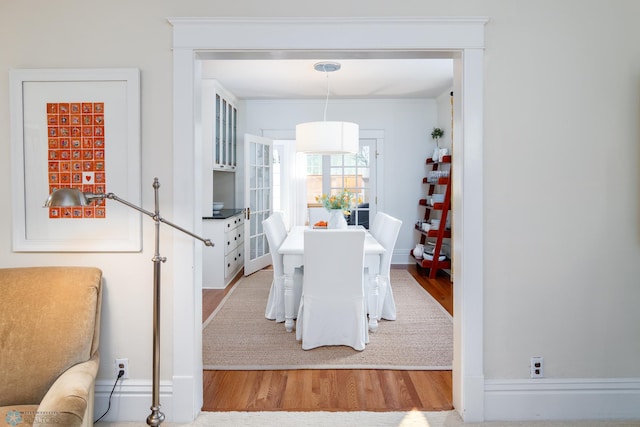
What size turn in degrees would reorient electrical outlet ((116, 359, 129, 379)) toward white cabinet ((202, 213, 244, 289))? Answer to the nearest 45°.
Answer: approximately 180°

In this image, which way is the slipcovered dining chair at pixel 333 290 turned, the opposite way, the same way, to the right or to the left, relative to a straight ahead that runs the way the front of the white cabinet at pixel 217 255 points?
to the left

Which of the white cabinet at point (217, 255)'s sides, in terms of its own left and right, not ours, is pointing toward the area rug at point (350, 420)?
right

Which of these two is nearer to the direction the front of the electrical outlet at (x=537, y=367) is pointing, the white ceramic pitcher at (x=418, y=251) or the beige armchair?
the beige armchair

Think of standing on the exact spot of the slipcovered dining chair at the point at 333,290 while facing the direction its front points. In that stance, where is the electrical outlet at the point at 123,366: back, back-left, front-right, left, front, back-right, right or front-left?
back-left

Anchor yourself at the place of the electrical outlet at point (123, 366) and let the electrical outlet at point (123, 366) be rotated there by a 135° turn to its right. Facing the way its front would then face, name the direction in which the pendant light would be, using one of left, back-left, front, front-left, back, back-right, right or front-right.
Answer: right

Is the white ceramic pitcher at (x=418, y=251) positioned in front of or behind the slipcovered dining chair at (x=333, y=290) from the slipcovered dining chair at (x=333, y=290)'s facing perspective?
in front

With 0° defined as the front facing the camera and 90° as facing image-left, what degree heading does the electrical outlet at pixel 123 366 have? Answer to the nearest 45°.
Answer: approximately 0°

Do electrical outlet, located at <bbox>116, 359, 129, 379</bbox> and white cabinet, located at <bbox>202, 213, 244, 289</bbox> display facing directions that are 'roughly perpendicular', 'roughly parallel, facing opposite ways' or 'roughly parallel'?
roughly perpendicular

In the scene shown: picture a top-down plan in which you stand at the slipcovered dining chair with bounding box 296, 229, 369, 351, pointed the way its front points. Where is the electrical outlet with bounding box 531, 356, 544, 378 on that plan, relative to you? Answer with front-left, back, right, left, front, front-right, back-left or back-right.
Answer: back-right

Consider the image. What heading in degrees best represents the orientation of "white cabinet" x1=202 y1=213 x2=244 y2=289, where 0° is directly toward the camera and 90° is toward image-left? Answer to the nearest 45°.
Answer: approximately 270°

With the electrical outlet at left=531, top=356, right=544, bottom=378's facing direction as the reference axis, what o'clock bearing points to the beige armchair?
The beige armchair is roughly at 2 o'clock from the electrical outlet.

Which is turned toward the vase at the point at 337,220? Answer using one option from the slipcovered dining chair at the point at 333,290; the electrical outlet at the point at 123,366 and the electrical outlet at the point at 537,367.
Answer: the slipcovered dining chair

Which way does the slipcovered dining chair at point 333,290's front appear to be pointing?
away from the camera
